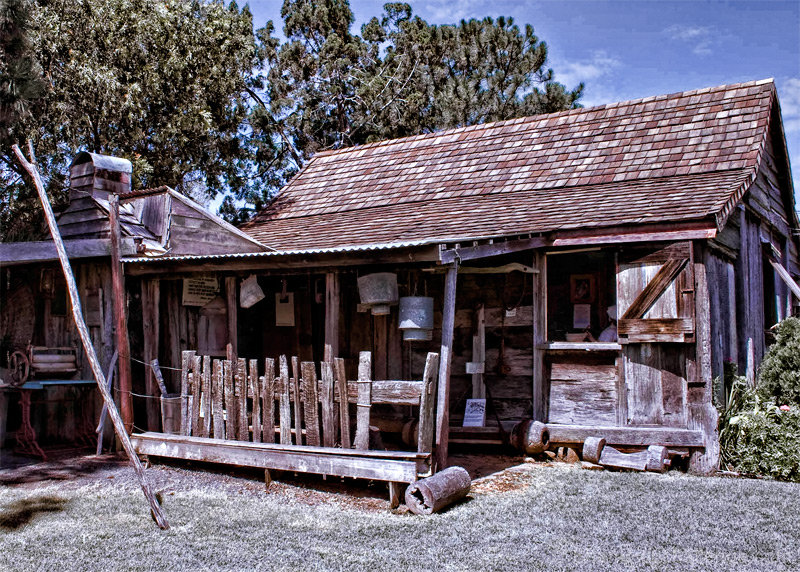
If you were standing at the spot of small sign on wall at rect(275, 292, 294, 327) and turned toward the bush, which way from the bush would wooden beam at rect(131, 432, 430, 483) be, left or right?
right

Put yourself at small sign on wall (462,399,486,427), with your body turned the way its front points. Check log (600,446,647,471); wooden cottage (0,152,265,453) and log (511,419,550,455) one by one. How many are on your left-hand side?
2

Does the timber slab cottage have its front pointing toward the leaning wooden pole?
yes

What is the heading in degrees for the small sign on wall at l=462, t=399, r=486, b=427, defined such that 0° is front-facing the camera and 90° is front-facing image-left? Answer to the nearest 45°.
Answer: approximately 45°

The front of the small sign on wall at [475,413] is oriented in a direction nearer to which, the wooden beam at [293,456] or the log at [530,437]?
the wooden beam

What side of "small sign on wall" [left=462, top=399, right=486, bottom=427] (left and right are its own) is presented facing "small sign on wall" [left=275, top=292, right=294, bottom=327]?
right

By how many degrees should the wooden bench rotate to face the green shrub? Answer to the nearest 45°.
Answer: approximately 135° to its left

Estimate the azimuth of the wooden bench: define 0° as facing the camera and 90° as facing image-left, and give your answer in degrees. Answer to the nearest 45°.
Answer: approximately 45°

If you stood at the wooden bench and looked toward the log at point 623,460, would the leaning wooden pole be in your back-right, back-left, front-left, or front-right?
back-right

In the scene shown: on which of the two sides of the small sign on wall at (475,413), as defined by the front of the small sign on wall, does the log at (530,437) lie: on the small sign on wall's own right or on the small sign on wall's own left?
on the small sign on wall's own left

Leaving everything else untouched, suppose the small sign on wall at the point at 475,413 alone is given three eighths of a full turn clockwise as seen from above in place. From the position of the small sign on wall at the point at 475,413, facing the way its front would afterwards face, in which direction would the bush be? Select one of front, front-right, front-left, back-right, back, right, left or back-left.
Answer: right

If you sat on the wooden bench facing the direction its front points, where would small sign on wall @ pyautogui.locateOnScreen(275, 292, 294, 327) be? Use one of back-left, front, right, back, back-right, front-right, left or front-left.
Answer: back-right

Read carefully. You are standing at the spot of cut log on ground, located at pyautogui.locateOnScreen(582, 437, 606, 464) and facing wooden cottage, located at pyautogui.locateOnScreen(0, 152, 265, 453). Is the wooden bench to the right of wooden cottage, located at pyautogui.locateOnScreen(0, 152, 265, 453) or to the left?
left

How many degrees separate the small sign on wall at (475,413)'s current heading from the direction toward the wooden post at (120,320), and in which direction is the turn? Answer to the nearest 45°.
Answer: approximately 45° to its right
